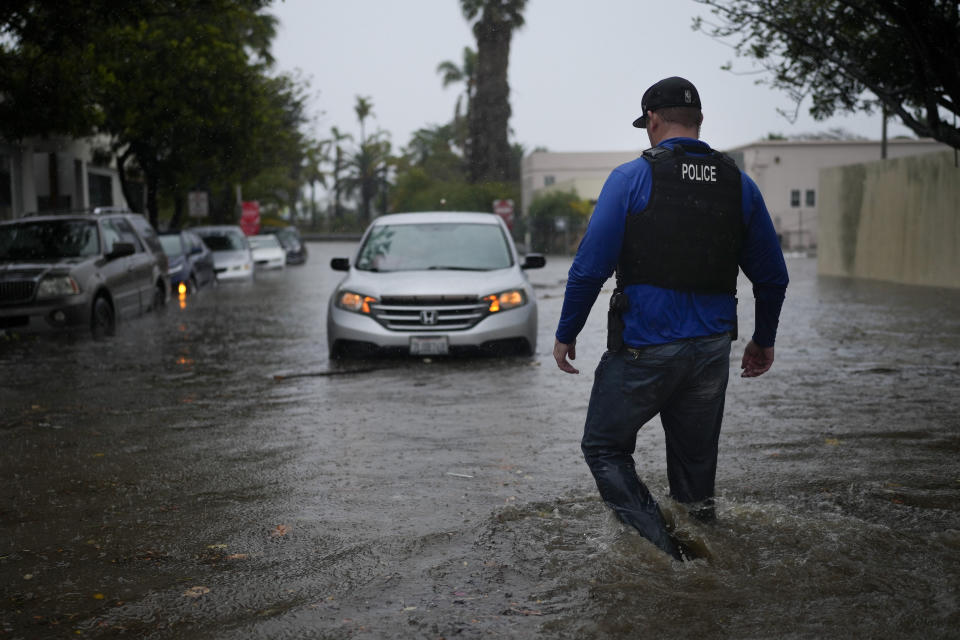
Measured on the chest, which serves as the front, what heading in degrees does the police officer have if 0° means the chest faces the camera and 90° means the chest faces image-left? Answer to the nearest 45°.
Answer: approximately 135°

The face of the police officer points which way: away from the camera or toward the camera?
away from the camera

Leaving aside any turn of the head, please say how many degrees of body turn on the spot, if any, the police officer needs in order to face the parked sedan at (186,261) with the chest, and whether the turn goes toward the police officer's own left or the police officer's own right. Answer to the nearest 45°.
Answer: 0° — they already face it

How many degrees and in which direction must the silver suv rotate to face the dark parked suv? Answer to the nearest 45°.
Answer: approximately 135° to its right

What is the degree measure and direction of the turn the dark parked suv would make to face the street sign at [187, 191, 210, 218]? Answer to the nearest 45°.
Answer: approximately 135° to its right

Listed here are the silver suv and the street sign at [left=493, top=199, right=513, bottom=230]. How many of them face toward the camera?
2

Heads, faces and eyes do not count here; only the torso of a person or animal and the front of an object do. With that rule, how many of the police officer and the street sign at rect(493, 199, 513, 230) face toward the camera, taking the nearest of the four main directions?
1

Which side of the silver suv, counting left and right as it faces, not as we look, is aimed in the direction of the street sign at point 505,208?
back

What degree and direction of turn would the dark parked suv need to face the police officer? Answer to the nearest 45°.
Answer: approximately 45° to its left

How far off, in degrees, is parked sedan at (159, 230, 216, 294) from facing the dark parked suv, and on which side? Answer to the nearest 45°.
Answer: approximately 45° to its left

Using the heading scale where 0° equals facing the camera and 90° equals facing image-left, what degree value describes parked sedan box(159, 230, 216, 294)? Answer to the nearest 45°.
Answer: approximately 45°
